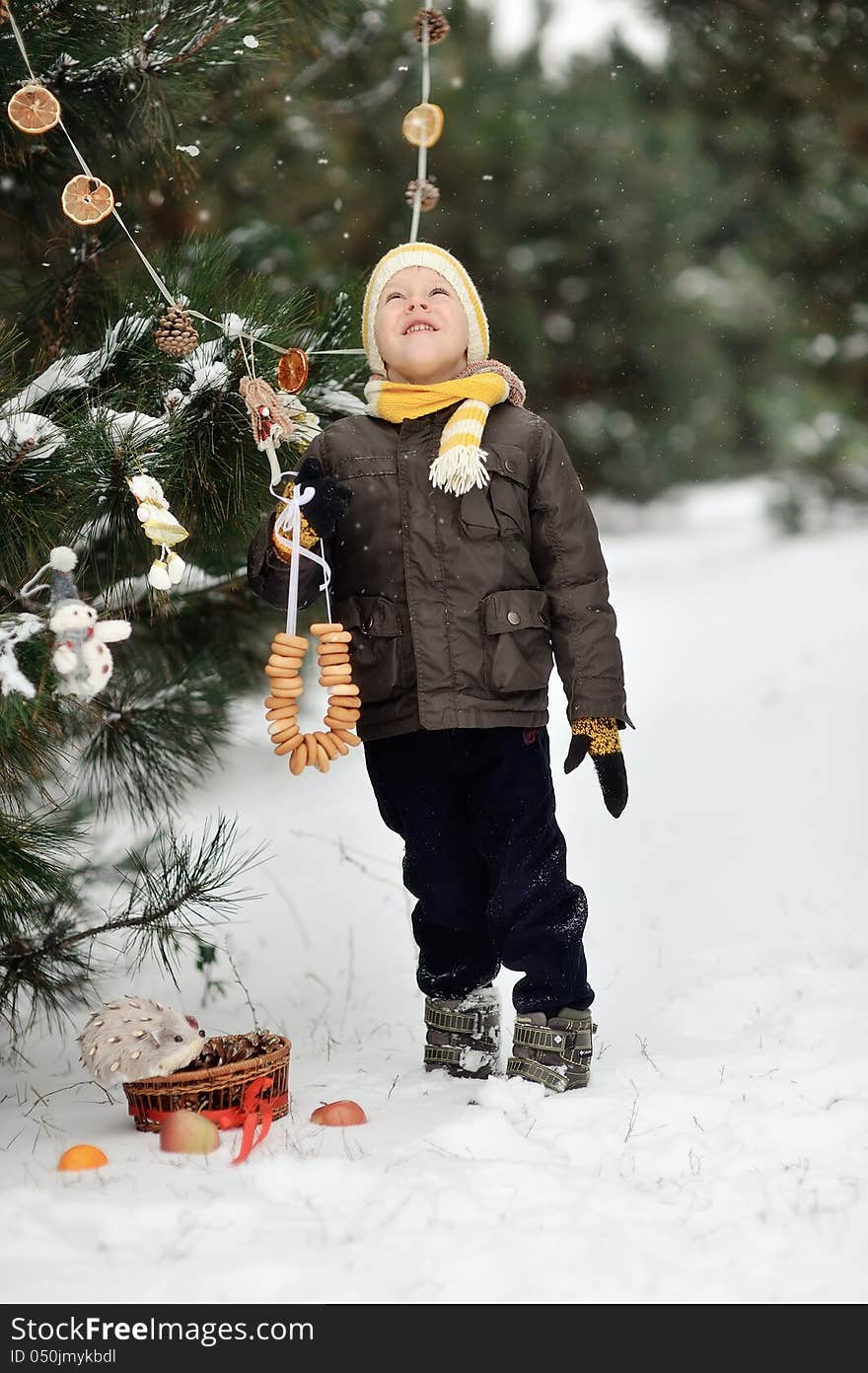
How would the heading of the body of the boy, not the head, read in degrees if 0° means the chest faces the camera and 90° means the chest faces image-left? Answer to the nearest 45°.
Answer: approximately 0°

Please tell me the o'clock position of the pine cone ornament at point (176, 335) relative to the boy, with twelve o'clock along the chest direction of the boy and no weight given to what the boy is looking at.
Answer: The pine cone ornament is roughly at 2 o'clock from the boy.

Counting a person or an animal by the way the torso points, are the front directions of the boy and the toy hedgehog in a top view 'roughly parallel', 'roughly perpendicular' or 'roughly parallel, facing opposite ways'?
roughly perpendicular

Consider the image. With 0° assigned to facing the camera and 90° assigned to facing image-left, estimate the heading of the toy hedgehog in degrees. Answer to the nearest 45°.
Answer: approximately 270°

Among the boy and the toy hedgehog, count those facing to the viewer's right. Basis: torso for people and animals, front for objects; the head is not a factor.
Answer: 1

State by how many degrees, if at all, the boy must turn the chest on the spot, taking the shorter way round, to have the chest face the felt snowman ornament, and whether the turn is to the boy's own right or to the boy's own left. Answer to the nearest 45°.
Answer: approximately 45° to the boy's own right

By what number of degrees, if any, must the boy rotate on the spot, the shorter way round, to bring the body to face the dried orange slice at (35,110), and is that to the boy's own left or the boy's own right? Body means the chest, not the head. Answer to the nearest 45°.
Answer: approximately 45° to the boy's own right
